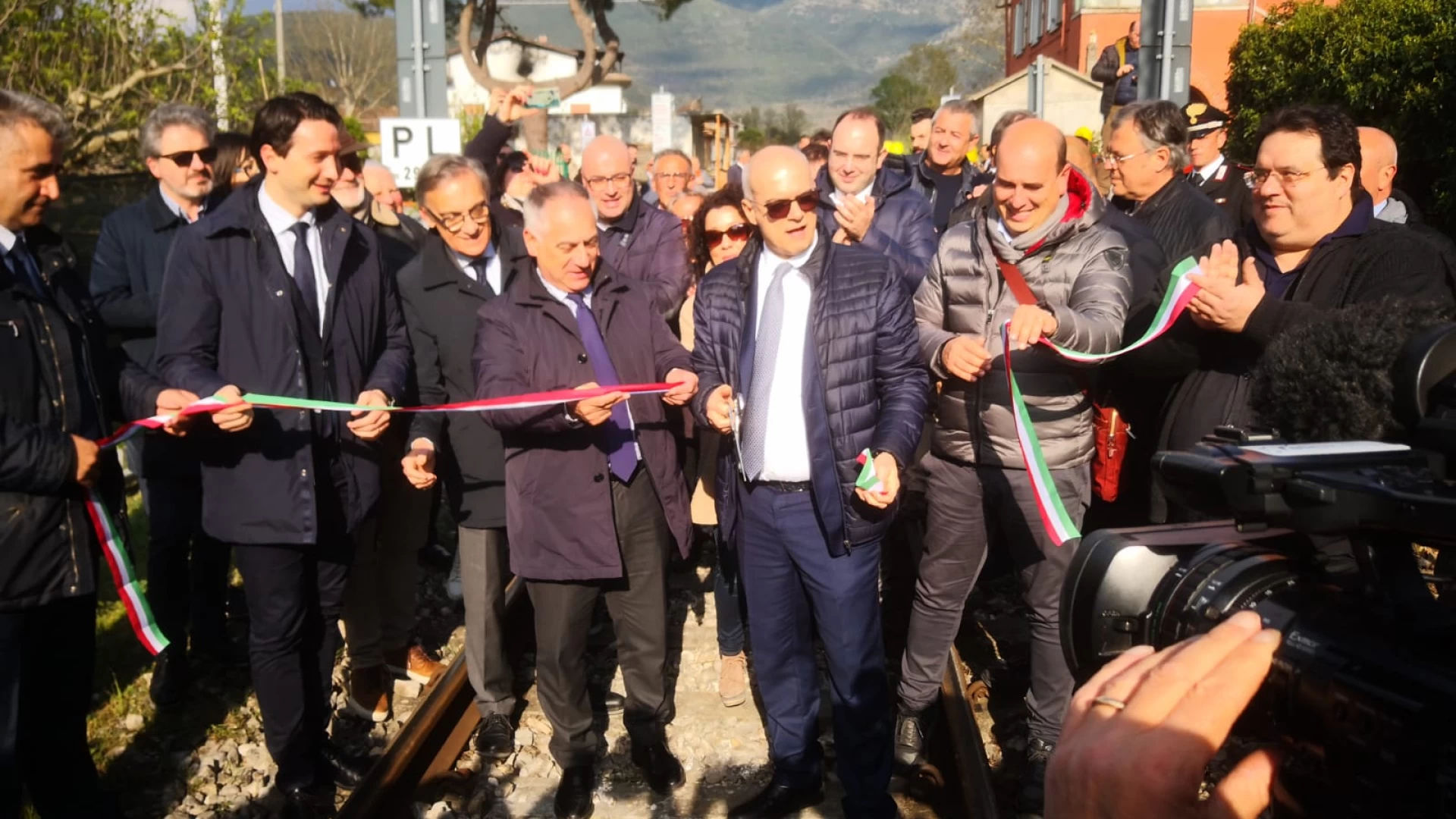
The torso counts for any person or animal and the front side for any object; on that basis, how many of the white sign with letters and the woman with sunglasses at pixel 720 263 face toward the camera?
2

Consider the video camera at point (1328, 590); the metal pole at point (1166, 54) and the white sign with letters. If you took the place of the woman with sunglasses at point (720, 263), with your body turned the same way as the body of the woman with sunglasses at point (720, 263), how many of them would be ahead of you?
1

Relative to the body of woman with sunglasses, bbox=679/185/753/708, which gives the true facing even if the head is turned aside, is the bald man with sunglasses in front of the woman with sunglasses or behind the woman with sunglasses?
in front

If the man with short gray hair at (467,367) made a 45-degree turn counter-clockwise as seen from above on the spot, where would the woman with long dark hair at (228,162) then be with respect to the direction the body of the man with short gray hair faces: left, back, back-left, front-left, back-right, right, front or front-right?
back-left

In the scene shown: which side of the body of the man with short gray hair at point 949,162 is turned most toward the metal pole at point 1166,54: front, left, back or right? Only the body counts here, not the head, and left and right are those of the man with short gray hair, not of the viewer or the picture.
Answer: back

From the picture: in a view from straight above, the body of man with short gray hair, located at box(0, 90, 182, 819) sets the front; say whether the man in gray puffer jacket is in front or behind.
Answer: in front

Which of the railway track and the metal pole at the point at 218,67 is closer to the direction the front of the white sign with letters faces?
the railway track

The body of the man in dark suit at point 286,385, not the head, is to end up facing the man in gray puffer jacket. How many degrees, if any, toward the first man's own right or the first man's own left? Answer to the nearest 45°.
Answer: approximately 45° to the first man's own left

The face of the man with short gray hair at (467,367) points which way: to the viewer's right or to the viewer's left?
to the viewer's right

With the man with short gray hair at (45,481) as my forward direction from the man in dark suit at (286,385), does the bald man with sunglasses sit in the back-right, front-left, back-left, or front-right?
back-left

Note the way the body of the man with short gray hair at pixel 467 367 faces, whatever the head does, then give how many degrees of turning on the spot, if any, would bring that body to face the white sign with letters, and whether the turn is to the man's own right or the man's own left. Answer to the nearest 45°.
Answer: approximately 135° to the man's own left

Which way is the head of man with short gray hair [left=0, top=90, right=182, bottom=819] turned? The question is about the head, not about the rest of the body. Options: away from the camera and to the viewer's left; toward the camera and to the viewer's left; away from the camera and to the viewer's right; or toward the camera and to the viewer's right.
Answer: toward the camera and to the viewer's right

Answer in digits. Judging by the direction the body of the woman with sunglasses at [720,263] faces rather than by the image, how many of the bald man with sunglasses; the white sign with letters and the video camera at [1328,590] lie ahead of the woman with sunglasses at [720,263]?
2

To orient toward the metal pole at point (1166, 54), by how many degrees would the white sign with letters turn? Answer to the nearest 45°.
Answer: approximately 45° to its left
